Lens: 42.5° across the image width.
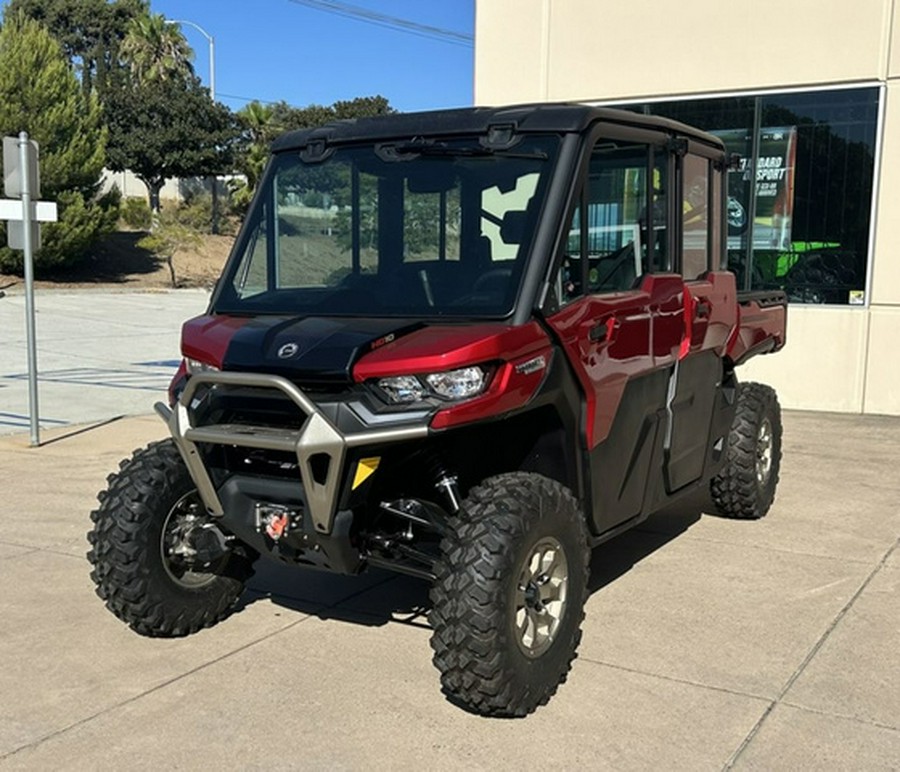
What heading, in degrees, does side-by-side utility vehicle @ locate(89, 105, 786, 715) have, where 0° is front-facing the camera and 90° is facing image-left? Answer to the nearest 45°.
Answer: approximately 45°

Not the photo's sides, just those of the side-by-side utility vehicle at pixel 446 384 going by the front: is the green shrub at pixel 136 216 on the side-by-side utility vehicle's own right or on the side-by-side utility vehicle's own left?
on the side-by-side utility vehicle's own right

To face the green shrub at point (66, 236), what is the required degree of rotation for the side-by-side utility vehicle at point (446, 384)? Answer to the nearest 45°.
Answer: approximately 135° to its right

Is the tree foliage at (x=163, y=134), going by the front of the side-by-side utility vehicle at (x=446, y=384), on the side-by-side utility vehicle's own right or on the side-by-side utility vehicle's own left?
on the side-by-side utility vehicle's own right

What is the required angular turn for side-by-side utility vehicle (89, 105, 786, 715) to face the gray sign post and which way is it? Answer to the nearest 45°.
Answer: approximately 90° to its right

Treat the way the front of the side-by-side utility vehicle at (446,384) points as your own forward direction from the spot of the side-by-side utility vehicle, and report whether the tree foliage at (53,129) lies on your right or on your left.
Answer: on your right
